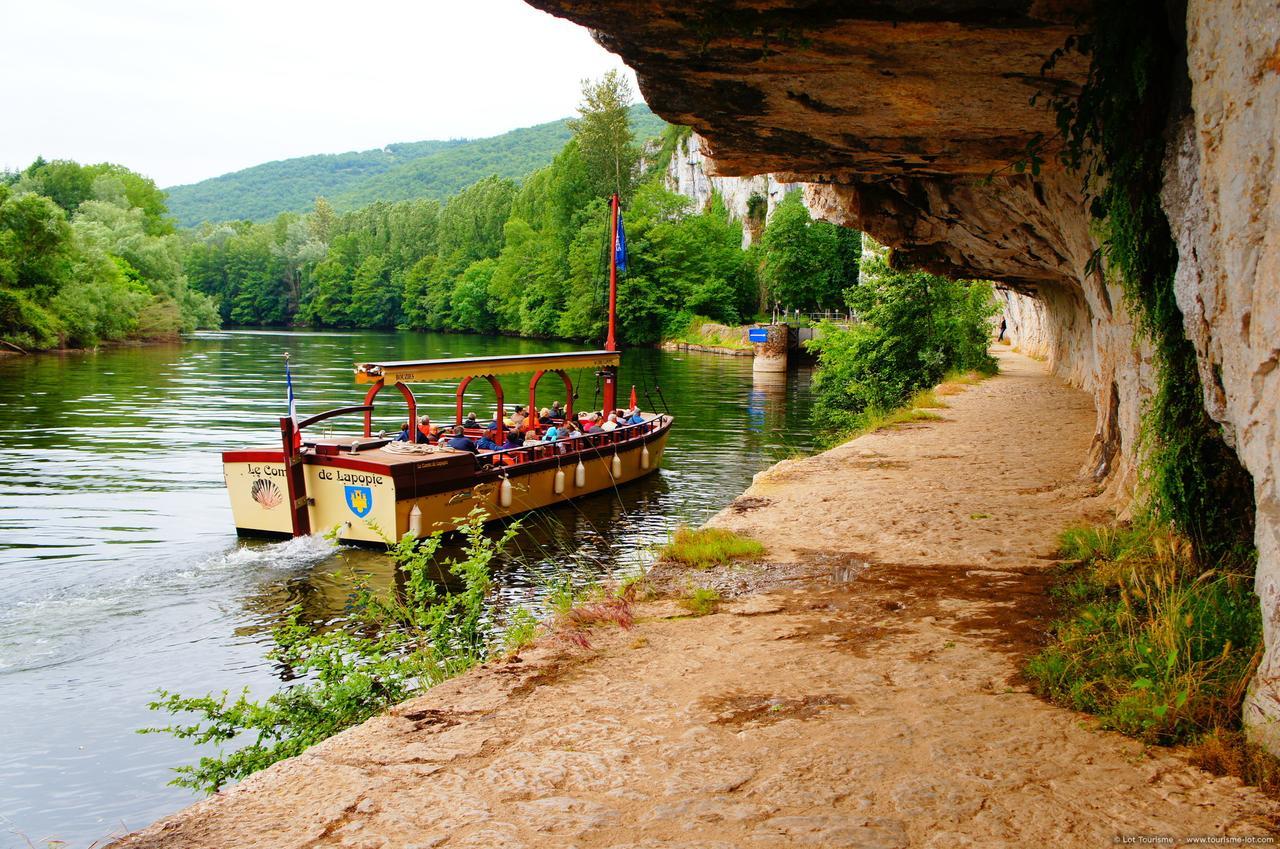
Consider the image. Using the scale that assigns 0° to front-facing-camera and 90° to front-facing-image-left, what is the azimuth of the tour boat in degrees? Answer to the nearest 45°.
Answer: approximately 225°

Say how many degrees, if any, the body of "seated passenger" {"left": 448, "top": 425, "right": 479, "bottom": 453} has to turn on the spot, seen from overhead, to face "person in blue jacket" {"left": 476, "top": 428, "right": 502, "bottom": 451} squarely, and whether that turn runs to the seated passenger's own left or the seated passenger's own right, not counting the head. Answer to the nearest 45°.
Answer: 0° — they already face them

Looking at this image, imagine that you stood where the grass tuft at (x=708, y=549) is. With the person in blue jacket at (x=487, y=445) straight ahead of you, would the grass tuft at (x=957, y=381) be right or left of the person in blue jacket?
right

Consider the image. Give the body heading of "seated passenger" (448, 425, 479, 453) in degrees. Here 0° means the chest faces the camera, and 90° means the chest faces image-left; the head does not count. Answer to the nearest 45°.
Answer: approximately 225°

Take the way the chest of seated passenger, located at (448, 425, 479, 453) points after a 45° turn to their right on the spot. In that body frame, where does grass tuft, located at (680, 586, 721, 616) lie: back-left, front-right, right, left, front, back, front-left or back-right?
right

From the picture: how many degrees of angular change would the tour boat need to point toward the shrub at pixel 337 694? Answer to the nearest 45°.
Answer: approximately 135° to its right

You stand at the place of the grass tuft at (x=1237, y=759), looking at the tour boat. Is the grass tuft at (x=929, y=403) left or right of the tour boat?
right

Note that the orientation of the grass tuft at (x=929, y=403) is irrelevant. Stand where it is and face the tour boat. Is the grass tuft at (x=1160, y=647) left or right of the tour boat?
left
